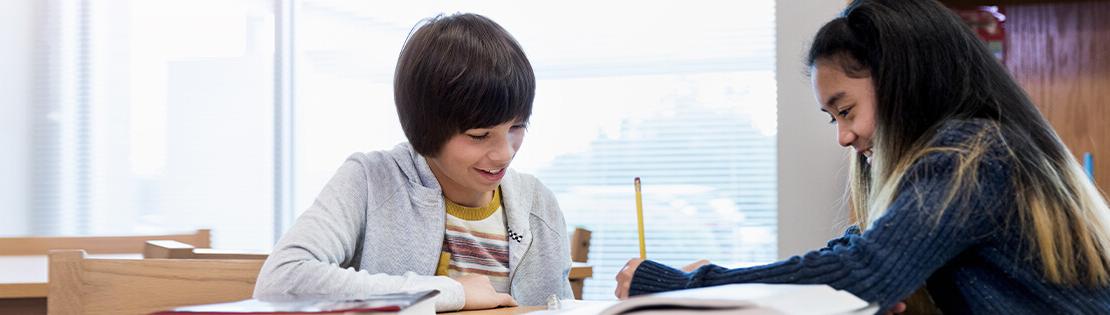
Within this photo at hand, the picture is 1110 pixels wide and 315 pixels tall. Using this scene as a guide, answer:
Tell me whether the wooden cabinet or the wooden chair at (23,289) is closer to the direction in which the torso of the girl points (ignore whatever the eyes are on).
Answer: the wooden chair

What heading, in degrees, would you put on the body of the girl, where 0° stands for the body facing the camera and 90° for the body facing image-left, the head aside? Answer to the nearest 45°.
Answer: approximately 90°

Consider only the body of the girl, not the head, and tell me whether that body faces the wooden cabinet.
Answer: no

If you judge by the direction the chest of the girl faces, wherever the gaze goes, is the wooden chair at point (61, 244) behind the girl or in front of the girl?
in front

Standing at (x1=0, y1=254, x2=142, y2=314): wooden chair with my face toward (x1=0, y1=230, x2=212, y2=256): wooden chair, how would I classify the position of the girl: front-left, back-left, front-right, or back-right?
back-right

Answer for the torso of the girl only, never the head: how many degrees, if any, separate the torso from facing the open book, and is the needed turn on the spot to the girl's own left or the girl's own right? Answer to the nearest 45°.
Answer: approximately 45° to the girl's own left

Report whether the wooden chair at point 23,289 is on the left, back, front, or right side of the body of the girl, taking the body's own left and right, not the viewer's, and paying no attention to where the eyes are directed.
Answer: front
